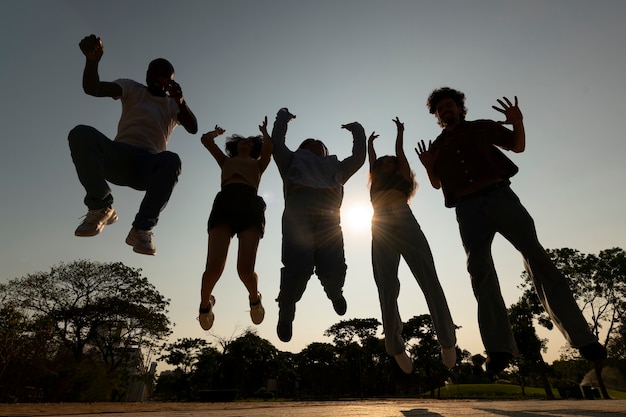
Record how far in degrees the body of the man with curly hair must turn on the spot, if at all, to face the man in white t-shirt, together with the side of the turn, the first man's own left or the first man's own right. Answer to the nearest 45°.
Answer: approximately 45° to the first man's own right

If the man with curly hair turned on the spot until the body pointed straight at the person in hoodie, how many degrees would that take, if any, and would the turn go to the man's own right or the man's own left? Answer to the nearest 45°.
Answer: approximately 90° to the man's own right

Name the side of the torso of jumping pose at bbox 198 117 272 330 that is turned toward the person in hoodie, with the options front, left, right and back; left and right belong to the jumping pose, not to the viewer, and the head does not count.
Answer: left

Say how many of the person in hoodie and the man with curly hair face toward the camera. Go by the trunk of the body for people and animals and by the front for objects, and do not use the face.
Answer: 2

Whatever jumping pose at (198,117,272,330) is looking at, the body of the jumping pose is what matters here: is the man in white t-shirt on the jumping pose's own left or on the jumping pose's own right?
on the jumping pose's own right

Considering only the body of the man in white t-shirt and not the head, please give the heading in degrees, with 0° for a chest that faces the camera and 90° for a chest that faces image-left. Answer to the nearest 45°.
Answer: approximately 0°

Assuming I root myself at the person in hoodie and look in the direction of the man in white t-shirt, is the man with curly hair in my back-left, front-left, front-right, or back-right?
back-left
